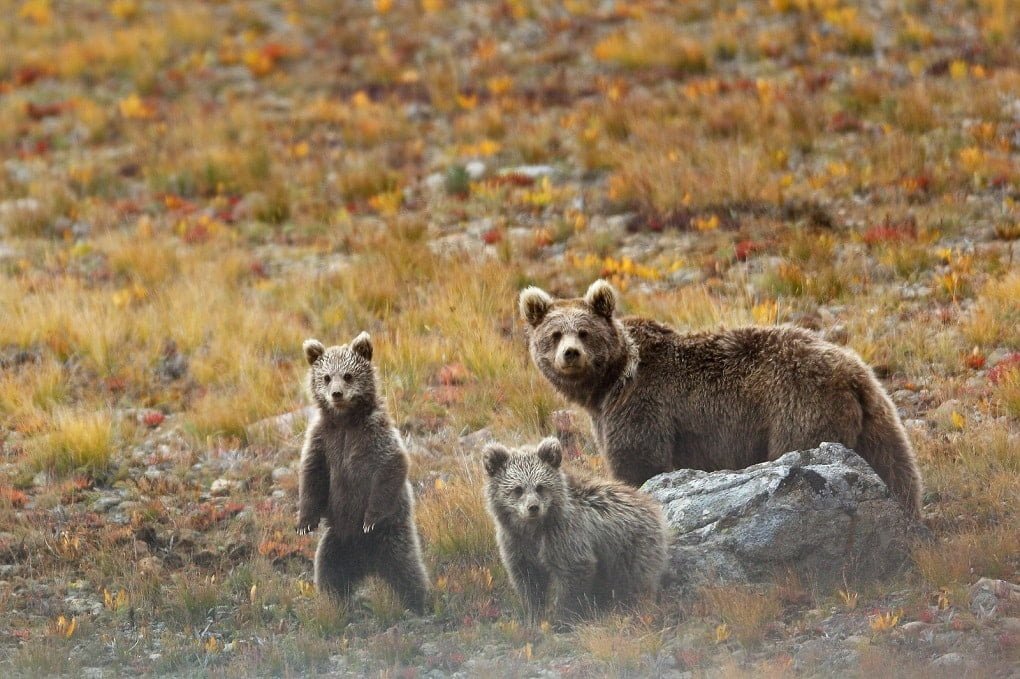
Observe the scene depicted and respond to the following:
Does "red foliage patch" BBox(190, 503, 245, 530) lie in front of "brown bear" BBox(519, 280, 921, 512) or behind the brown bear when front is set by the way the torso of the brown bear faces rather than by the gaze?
in front

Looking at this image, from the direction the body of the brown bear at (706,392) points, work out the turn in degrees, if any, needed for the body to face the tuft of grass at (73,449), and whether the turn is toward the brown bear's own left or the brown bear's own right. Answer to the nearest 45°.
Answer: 0° — it already faces it

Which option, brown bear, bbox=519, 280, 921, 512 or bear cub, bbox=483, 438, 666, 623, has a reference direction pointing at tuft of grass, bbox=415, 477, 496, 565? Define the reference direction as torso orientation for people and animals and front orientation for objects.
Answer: the brown bear

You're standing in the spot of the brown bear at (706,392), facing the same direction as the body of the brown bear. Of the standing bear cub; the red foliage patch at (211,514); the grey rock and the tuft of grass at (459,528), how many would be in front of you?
3

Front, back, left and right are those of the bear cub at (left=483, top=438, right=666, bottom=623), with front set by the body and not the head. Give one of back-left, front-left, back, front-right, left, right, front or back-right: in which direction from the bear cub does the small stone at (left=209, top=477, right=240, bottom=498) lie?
right

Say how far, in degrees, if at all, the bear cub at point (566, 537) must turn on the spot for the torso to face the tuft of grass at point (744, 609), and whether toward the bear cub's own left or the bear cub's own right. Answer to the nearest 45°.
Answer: approximately 90° to the bear cub's own left

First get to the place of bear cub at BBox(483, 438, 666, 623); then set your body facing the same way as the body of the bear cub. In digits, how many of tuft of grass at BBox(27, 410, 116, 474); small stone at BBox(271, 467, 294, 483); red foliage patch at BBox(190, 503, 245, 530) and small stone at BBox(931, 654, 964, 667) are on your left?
1

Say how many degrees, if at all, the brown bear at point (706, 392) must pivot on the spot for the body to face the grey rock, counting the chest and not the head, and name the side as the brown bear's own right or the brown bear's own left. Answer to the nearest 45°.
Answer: approximately 135° to the brown bear's own left

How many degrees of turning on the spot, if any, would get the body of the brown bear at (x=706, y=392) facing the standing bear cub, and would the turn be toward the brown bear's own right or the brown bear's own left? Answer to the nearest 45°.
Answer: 0° — it already faces it

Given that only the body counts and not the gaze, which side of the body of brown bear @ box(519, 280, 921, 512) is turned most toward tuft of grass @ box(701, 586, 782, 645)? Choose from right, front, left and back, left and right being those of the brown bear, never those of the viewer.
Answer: left

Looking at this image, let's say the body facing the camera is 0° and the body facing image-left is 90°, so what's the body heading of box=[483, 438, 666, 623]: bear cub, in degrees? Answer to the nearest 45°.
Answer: approximately 45°

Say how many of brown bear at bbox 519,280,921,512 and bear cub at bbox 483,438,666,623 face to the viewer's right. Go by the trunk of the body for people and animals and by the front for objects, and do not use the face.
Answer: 0

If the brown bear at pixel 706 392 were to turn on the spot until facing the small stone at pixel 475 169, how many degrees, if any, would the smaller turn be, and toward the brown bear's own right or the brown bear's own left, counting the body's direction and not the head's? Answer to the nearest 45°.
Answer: approximately 90° to the brown bear's own right

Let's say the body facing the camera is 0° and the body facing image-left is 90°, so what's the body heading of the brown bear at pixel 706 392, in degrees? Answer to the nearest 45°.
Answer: approximately 90°

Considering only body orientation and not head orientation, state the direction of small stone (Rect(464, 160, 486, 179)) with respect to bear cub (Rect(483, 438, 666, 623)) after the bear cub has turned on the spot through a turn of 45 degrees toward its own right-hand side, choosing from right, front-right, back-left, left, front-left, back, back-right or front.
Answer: right

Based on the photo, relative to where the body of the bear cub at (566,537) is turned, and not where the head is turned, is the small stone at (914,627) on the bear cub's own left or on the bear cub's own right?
on the bear cub's own left

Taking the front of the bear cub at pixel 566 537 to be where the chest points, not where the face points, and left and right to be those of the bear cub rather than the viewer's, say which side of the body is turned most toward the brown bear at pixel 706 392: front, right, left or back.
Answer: back
